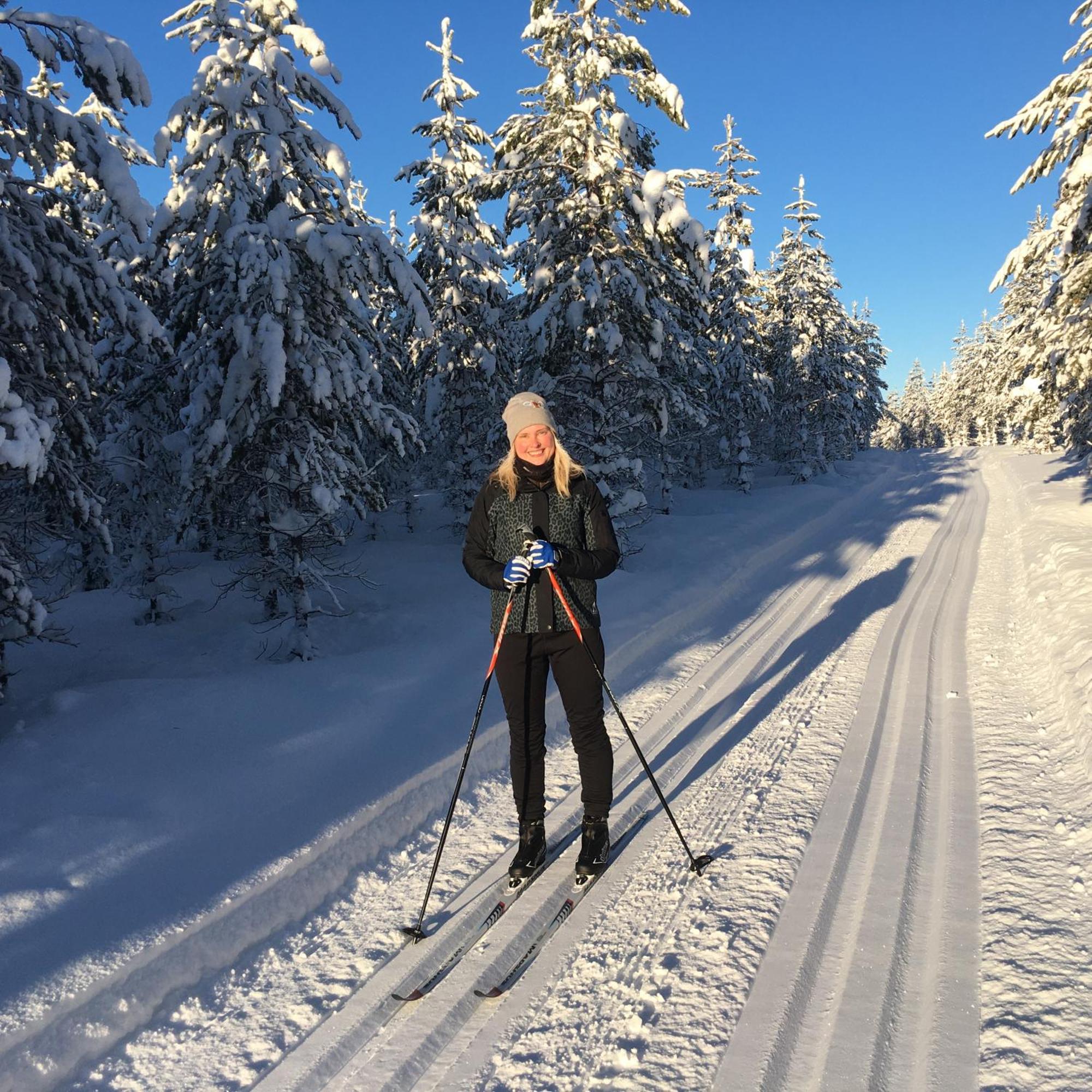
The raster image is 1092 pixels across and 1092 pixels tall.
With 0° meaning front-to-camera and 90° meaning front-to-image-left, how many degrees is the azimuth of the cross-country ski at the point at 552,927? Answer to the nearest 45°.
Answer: approximately 45°

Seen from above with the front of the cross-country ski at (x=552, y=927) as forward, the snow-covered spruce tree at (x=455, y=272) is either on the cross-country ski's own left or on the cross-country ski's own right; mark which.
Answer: on the cross-country ski's own right

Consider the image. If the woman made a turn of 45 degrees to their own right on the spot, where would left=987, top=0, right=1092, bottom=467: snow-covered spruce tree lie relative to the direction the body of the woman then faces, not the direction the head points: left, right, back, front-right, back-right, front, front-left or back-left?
back

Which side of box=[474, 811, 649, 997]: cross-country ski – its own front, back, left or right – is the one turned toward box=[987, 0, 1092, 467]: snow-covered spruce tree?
back

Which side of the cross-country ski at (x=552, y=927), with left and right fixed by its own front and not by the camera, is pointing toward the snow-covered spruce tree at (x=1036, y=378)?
back

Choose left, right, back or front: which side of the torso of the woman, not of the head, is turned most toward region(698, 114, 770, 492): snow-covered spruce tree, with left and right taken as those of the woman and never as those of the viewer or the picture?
back

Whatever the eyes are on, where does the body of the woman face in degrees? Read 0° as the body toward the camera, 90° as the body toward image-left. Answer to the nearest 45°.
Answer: approximately 0°

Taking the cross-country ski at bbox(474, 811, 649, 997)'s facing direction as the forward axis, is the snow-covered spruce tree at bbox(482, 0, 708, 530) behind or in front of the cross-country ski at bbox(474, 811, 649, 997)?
behind

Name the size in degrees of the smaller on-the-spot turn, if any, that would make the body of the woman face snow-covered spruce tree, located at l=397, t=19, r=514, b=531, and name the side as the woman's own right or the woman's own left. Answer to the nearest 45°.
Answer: approximately 180°
